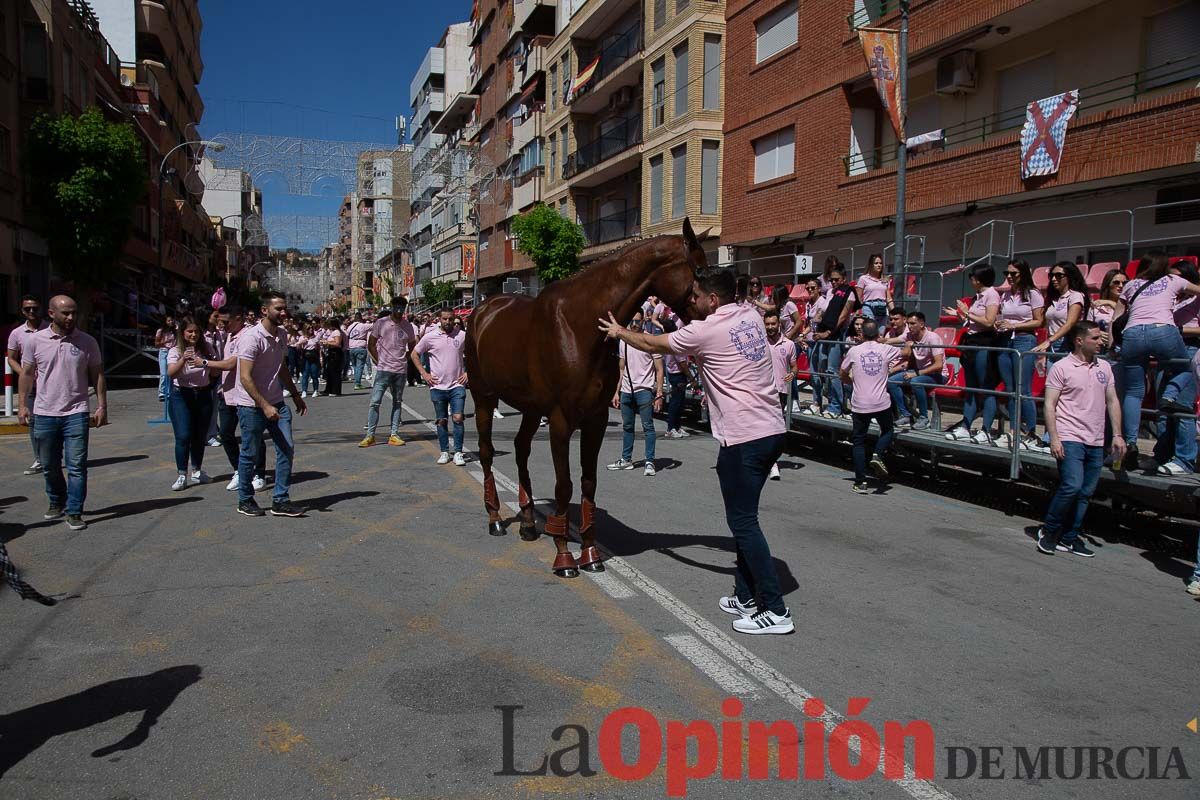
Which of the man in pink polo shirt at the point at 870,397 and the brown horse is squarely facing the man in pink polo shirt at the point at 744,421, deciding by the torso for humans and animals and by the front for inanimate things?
the brown horse

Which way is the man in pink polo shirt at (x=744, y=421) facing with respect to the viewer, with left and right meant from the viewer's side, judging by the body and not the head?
facing away from the viewer and to the left of the viewer

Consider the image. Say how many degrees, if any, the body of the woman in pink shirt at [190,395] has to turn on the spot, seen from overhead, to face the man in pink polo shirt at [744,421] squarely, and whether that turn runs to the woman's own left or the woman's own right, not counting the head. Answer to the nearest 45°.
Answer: approximately 45° to the woman's own left

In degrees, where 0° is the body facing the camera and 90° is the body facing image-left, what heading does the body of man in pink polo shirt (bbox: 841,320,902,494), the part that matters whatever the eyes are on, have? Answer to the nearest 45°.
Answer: approximately 180°

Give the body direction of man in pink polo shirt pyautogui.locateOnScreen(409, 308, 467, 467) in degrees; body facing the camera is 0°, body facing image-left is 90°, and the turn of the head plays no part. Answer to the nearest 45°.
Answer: approximately 0°

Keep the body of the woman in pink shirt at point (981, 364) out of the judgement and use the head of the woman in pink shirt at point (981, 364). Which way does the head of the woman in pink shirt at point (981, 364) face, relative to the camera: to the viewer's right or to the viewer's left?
to the viewer's left

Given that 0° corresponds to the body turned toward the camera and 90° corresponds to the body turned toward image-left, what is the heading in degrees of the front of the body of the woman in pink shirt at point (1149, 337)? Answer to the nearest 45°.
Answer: approximately 180°
